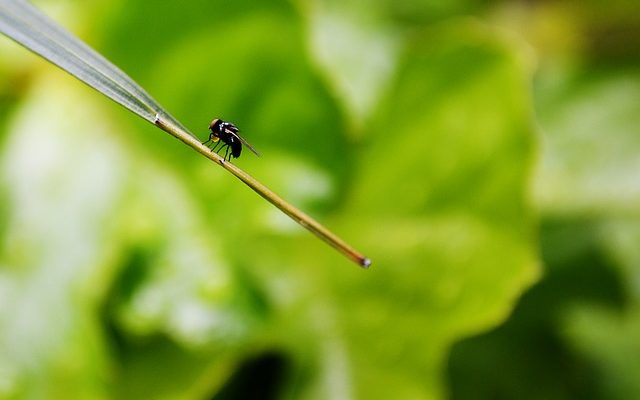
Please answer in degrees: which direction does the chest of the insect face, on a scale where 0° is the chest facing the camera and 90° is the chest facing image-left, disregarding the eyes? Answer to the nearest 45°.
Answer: approximately 90°
